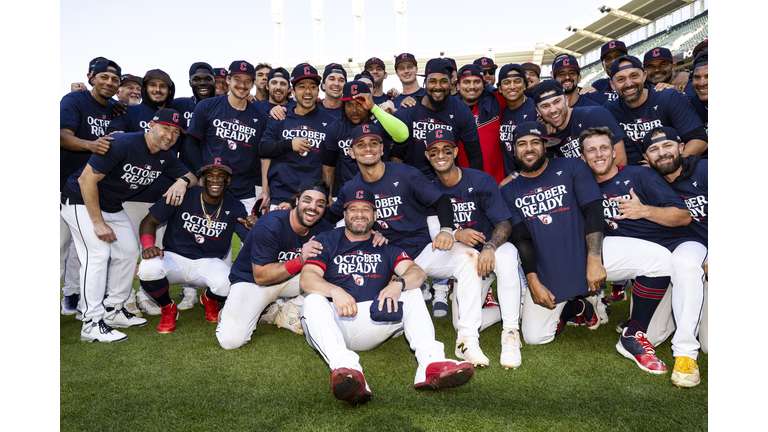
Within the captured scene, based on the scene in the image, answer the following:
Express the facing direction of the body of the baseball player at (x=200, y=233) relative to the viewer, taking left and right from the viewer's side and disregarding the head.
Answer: facing the viewer

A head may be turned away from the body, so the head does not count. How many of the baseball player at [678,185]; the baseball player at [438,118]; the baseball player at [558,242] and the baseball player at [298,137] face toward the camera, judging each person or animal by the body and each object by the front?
4

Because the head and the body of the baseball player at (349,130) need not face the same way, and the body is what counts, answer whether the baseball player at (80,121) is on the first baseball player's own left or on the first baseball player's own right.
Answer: on the first baseball player's own right

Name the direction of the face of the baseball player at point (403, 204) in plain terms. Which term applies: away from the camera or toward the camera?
toward the camera

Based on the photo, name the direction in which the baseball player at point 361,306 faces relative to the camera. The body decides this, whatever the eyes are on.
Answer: toward the camera

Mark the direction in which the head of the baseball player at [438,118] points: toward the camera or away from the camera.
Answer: toward the camera

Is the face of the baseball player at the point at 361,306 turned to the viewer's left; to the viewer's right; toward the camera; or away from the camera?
toward the camera

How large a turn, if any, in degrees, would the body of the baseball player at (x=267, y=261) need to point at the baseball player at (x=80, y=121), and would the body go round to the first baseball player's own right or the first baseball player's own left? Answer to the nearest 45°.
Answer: approximately 180°

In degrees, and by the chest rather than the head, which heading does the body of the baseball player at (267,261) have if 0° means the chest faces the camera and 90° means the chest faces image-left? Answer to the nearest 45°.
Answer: approximately 315°

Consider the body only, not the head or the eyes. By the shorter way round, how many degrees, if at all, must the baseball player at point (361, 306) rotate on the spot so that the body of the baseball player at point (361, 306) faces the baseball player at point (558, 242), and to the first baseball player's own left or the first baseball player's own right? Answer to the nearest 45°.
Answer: approximately 90° to the first baseball player's own left

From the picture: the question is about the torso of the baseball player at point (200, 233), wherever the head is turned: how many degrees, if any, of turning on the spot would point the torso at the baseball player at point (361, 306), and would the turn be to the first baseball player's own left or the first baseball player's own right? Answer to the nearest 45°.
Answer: approximately 45° to the first baseball player's own left

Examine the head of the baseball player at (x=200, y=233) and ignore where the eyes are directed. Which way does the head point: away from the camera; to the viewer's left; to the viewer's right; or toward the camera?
toward the camera

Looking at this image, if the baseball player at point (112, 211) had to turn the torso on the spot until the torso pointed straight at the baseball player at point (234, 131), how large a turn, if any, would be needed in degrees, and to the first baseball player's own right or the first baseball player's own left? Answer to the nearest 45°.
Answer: approximately 45° to the first baseball player's own left
